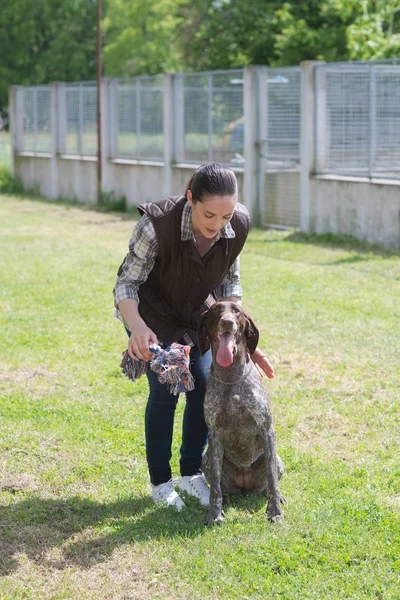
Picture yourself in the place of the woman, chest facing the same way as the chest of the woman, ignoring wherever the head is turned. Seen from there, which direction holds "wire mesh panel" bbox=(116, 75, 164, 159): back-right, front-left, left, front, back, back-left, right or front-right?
back-left

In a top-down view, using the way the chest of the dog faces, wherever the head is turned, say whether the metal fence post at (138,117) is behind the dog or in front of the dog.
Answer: behind

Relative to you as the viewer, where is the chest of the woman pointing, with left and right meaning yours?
facing the viewer and to the right of the viewer

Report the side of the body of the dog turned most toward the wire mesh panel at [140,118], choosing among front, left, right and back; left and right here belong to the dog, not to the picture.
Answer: back

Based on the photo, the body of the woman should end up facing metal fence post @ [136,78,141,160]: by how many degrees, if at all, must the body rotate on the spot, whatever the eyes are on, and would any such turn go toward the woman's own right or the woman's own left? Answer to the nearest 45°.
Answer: approximately 135° to the woman's own left

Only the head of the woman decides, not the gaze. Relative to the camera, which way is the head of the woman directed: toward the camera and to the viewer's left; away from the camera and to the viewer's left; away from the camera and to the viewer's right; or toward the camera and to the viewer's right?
toward the camera and to the viewer's right

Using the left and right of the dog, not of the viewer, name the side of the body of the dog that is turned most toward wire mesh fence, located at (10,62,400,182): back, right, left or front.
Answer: back

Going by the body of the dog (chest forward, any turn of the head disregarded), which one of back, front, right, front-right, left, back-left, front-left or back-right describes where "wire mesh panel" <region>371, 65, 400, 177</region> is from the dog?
back

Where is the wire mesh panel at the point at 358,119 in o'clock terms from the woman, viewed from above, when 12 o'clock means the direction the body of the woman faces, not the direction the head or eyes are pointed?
The wire mesh panel is roughly at 8 o'clock from the woman.

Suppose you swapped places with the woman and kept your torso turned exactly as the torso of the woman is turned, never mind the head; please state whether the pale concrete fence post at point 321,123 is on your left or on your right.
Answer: on your left

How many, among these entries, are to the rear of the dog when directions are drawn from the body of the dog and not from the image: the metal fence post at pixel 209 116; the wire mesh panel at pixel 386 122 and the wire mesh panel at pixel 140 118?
3

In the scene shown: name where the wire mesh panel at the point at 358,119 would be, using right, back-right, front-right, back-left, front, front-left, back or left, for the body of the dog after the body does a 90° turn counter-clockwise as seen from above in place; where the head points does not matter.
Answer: left

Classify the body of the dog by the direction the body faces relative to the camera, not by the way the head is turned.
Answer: toward the camera

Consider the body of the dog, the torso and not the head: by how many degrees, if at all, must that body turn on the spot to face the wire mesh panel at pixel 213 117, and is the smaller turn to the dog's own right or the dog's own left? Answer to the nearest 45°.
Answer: approximately 180°
